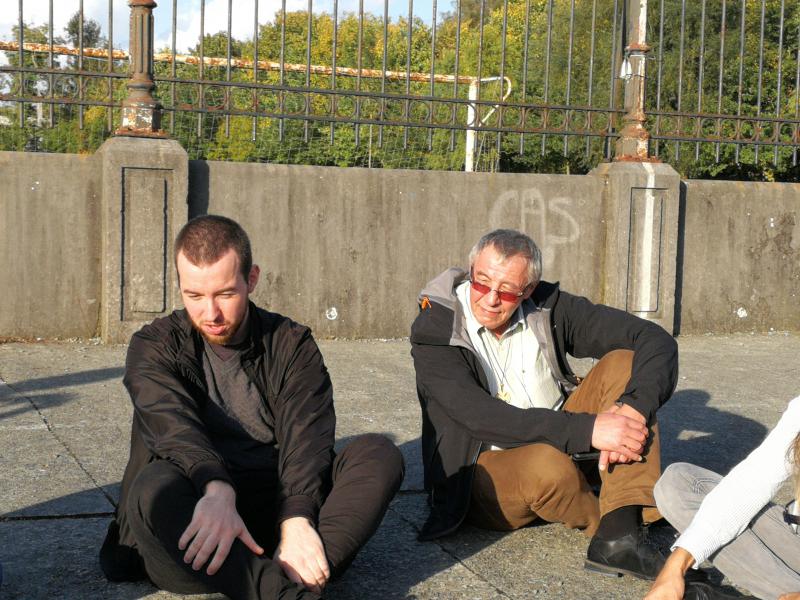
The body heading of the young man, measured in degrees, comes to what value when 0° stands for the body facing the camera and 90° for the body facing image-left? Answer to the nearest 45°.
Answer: approximately 0°

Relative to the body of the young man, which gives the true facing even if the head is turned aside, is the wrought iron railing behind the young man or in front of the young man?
behind

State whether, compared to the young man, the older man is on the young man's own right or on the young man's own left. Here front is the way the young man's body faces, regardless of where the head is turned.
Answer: on the young man's own left
